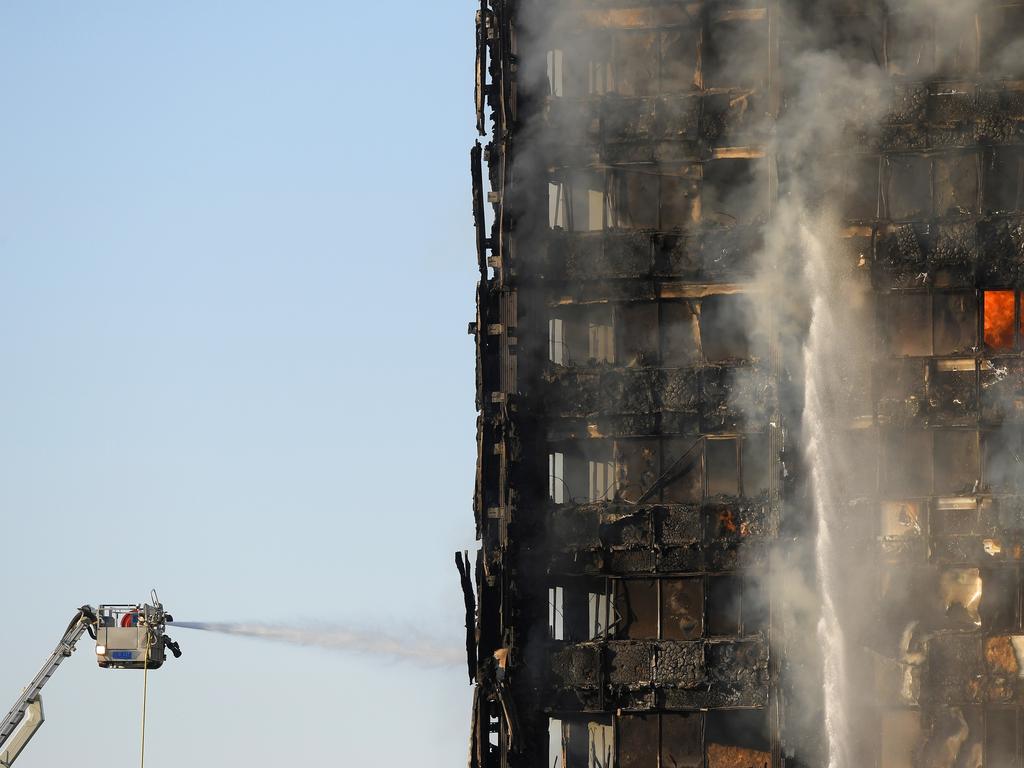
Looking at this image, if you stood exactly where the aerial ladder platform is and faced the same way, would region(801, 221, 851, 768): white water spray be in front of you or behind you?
in front

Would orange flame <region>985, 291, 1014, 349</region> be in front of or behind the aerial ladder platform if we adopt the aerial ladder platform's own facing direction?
in front

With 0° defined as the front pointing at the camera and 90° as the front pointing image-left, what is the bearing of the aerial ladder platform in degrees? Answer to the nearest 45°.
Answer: approximately 270°

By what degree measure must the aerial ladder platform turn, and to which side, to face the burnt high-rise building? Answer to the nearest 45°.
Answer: approximately 45° to its right
